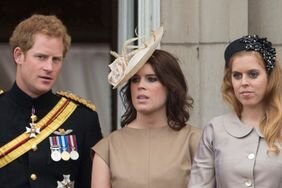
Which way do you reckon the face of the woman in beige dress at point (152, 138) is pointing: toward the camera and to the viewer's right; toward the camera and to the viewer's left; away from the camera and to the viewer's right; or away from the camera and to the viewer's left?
toward the camera and to the viewer's left

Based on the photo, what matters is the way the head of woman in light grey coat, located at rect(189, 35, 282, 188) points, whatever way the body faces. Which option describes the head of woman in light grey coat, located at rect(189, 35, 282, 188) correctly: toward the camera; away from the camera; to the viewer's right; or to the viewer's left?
toward the camera

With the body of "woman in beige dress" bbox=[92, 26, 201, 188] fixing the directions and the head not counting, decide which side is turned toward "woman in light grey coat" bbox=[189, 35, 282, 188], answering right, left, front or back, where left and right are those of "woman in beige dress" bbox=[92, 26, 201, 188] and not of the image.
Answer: left

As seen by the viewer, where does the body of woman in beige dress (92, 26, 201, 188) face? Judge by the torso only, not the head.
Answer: toward the camera
